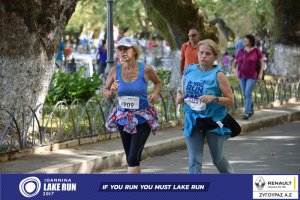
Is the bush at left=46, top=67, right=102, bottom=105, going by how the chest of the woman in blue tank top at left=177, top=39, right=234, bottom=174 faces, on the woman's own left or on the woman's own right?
on the woman's own right

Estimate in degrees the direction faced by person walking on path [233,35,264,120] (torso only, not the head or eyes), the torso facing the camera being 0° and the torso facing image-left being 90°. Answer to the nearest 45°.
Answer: approximately 45°

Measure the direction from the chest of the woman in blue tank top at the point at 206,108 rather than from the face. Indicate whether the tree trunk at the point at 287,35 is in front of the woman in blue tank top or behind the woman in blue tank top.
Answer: behind

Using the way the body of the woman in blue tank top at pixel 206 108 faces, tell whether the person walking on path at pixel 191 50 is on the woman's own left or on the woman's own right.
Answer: on the woman's own right

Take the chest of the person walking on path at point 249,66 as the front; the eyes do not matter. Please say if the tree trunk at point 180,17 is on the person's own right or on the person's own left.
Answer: on the person's own right

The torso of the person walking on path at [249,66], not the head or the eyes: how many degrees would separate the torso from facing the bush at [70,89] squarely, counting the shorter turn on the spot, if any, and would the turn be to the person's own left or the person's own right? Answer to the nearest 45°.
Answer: approximately 45° to the person's own right

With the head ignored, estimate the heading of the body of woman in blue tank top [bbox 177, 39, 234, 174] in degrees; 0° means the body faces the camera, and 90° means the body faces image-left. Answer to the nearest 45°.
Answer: approximately 45°

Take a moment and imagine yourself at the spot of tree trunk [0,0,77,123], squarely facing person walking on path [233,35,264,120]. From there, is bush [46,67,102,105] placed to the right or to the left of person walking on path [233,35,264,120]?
left

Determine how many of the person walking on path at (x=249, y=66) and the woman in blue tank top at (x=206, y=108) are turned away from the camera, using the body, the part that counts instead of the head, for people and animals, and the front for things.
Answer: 0
